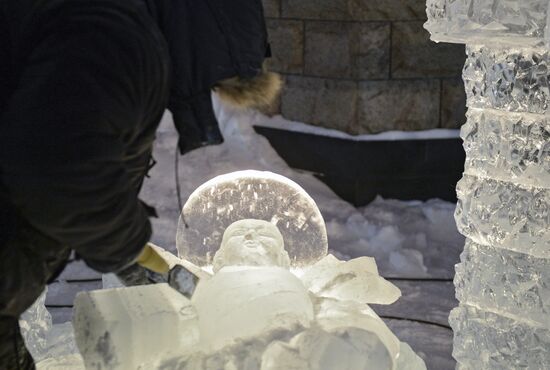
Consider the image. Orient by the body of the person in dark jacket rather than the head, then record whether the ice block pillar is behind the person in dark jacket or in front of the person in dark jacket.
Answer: in front

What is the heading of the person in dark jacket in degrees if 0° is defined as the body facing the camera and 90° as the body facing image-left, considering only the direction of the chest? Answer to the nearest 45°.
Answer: approximately 270°
